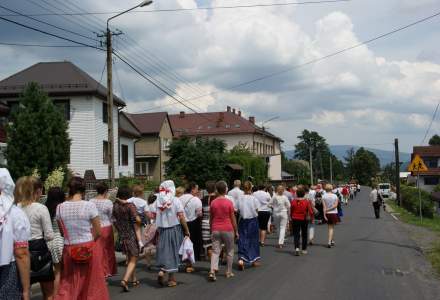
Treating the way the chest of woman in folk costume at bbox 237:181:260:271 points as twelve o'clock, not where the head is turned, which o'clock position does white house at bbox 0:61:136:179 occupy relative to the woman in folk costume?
The white house is roughly at 11 o'clock from the woman in folk costume.

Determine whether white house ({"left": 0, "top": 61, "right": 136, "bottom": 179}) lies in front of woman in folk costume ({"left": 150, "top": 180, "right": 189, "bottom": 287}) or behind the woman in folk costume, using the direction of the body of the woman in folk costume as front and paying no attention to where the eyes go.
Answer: in front

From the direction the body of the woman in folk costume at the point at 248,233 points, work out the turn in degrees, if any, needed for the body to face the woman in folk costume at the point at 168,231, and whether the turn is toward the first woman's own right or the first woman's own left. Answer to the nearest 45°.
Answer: approximately 135° to the first woman's own left

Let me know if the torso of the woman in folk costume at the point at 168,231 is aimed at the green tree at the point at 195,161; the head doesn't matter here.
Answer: yes

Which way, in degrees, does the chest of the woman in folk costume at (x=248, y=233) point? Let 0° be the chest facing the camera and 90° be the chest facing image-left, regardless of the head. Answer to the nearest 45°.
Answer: approximately 180°

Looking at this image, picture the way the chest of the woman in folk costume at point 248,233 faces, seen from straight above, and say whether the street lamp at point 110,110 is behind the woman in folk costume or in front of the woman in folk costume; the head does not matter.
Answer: in front

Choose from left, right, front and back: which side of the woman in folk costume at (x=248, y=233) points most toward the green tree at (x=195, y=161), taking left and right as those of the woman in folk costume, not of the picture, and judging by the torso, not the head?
front

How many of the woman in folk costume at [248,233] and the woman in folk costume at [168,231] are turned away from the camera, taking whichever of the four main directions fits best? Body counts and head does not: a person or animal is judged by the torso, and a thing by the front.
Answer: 2

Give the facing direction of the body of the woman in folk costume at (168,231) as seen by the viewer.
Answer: away from the camera

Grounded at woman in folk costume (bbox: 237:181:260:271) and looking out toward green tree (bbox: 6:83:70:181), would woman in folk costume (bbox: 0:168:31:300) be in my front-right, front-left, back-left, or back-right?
back-left

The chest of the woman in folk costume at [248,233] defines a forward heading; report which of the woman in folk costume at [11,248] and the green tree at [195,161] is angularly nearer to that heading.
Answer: the green tree

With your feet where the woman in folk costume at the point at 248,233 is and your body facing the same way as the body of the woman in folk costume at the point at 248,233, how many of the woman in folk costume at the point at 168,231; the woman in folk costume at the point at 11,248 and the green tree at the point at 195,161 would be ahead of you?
1

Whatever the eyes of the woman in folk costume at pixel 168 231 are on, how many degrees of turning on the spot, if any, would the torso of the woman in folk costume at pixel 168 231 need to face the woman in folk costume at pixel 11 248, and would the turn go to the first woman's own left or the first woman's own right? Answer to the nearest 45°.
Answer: approximately 180°

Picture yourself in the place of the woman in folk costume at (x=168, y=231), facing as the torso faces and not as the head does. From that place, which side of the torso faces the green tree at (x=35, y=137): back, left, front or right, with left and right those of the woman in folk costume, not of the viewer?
left
